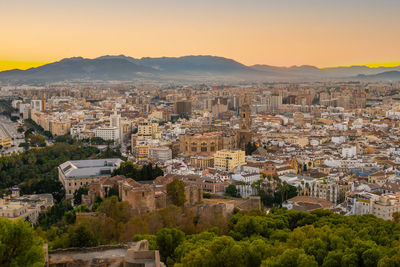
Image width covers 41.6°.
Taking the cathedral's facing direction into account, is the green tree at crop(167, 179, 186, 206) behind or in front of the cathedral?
behind

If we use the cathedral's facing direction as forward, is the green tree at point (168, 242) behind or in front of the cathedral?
behind

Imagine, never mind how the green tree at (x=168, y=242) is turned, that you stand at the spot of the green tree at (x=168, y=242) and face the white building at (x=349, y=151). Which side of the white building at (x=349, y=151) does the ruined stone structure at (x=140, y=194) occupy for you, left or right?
left

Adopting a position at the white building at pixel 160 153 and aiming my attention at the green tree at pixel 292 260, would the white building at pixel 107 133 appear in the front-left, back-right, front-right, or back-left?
back-right

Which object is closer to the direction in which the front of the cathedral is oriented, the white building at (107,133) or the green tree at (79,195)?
the white building
